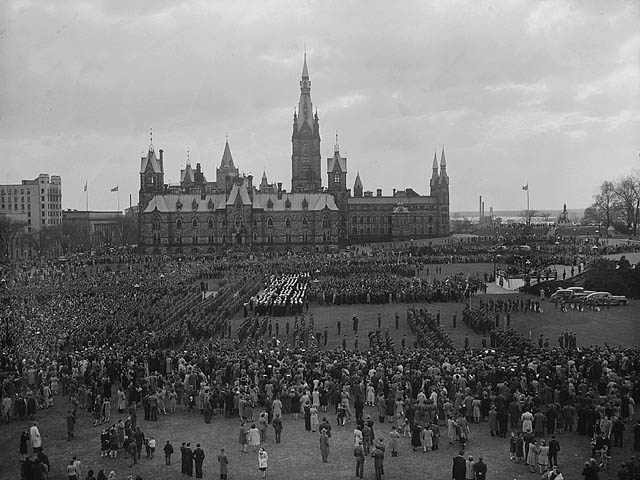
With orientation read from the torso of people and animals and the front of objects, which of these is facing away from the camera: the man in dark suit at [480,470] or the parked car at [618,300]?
the man in dark suit

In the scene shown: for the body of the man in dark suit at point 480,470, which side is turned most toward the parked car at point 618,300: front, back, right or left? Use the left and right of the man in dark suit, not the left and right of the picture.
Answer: front

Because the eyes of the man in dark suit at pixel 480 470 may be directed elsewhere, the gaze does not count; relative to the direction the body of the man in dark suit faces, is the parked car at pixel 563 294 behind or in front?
in front

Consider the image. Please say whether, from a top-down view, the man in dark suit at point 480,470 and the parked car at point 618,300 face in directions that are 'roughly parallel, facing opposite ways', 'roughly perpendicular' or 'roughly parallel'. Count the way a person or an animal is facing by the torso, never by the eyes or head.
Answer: roughly perpendicular

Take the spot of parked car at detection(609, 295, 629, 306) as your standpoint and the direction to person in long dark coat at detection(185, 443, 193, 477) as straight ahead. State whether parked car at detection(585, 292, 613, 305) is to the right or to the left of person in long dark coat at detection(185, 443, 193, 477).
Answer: right

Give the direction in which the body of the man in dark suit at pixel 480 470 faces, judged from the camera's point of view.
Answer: away from the camera

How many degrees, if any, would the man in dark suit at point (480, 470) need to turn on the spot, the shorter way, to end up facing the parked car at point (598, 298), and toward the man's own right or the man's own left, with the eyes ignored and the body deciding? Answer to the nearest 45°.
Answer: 0° — they already face it

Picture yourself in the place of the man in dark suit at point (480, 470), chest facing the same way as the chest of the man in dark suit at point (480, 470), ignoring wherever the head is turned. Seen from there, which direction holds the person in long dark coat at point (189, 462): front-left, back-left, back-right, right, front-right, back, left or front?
left
